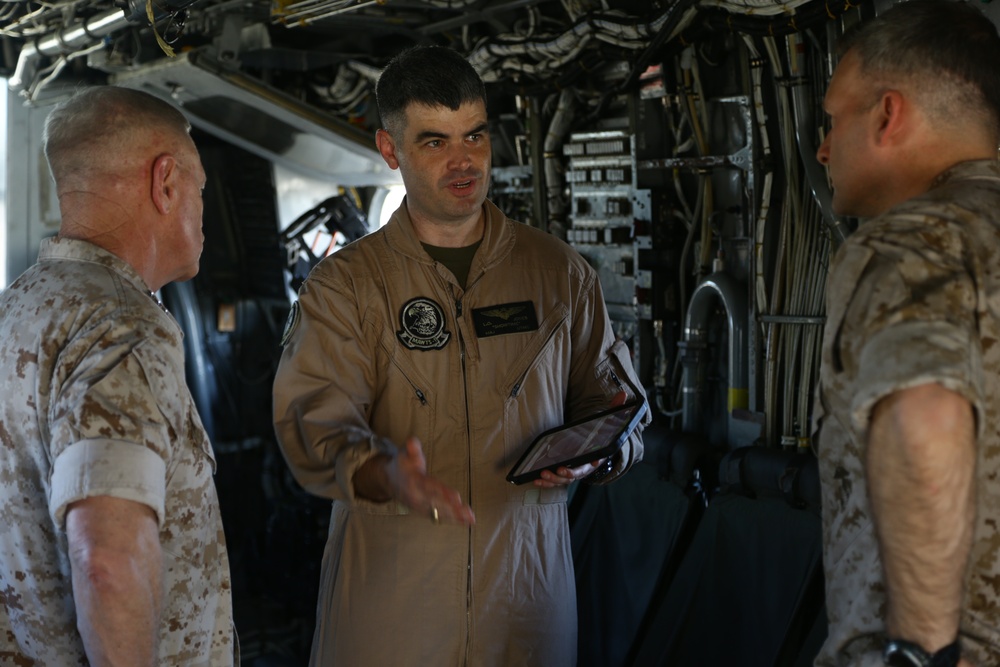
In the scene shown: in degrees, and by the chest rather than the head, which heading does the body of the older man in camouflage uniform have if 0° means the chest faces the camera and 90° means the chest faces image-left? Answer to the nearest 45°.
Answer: approximately 225°

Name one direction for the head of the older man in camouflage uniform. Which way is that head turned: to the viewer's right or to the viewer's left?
to the viewer's right
